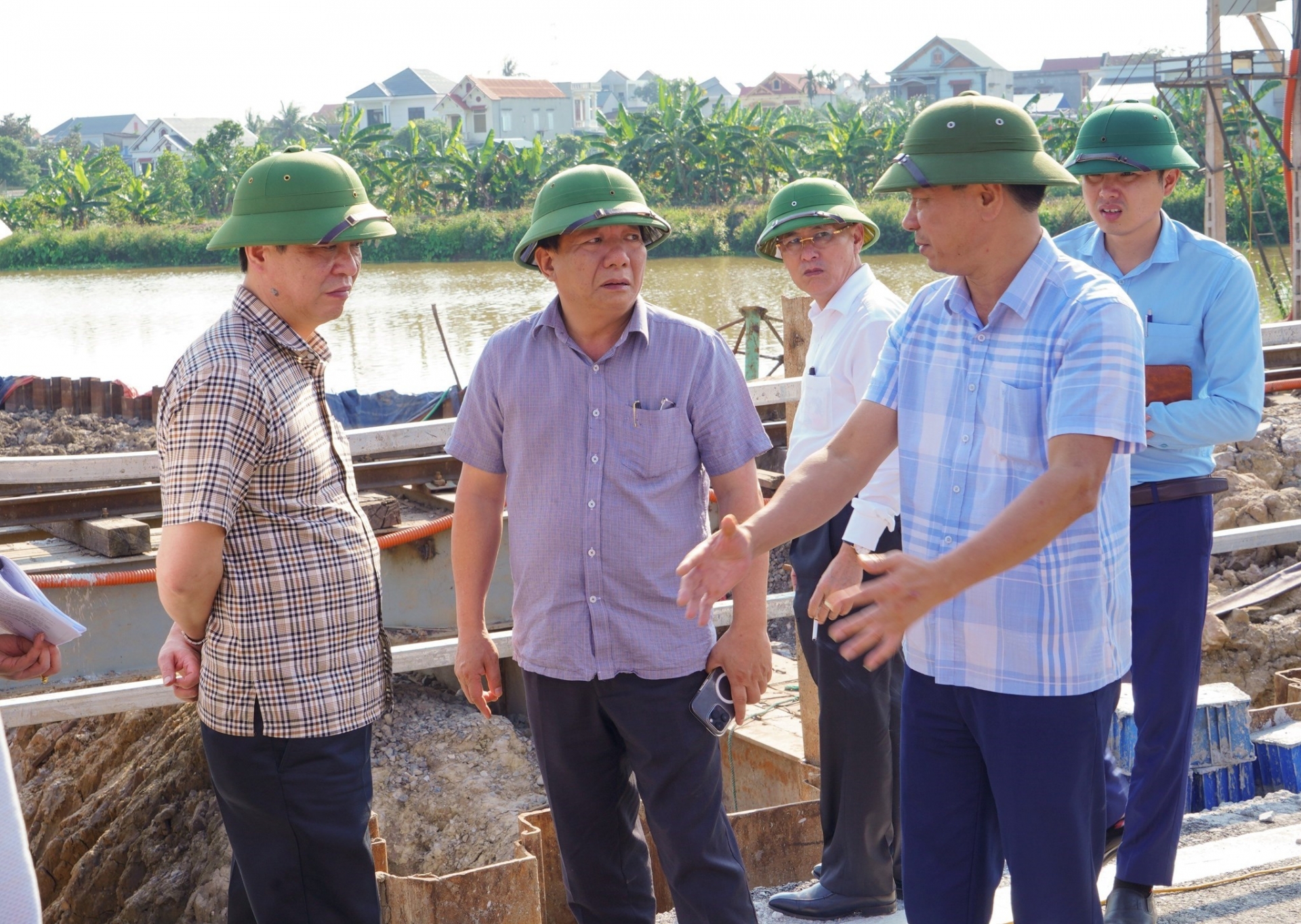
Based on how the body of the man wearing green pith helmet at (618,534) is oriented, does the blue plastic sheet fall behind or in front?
behind

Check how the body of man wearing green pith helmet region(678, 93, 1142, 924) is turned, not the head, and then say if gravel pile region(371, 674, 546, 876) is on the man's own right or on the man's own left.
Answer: on the man's own right

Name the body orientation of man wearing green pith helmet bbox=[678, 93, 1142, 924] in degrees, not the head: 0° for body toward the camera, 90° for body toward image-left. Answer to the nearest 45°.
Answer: approximately 45°

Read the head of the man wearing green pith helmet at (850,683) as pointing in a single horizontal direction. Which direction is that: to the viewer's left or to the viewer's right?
to the viewer's left

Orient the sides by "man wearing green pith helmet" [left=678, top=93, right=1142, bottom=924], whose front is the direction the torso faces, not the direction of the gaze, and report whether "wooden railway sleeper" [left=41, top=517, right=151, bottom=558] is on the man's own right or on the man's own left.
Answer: on the man's own right

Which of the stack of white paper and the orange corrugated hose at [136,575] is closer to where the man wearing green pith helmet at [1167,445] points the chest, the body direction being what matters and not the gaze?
the stack of white paper

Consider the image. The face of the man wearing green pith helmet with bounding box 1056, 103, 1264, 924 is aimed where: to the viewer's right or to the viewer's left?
to the viewer's left

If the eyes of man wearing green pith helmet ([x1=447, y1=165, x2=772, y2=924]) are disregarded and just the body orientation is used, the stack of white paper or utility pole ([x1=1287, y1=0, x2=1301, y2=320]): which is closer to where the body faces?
the stack of white paper

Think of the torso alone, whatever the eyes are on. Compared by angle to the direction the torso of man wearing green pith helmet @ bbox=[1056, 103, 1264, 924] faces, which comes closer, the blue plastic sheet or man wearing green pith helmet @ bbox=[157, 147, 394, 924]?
the man wearing green pith helmet

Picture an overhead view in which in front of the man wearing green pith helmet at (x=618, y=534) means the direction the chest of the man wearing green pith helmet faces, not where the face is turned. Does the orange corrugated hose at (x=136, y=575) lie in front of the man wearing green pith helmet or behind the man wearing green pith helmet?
behind

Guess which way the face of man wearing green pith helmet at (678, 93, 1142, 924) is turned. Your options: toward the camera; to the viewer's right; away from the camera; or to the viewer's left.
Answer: to the viewer's left

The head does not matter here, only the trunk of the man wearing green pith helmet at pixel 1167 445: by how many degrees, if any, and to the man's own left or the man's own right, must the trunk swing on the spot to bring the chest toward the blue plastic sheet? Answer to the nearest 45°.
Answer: approximately 90° to the man's own right
